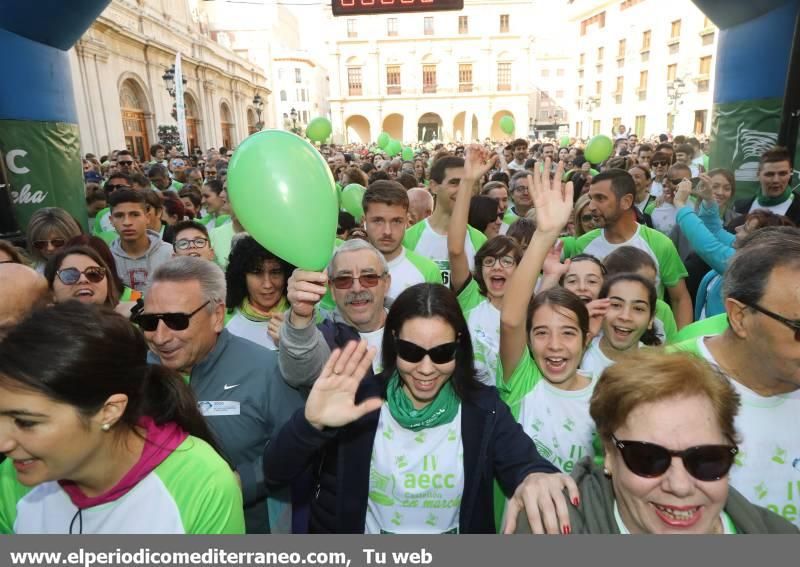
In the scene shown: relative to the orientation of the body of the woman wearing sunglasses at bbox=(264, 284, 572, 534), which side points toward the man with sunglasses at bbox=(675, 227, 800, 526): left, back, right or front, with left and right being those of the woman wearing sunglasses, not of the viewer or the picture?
left

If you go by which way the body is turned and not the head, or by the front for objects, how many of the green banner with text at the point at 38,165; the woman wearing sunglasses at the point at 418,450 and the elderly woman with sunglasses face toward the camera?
3

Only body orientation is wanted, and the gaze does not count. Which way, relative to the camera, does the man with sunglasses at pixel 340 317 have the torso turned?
toward the camera

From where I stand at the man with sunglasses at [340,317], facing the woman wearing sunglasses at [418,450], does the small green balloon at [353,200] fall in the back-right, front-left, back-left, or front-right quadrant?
back-left

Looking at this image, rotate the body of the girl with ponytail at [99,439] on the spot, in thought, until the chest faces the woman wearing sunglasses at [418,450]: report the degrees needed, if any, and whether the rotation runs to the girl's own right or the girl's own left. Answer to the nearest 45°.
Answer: approximately 135° to the girl's own left

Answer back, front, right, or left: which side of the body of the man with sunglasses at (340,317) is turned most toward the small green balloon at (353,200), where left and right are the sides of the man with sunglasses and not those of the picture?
back

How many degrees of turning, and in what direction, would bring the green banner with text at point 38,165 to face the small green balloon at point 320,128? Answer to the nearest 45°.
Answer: approximately 135° to its left

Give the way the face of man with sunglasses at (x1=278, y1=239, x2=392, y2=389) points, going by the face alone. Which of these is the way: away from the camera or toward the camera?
toward the camera

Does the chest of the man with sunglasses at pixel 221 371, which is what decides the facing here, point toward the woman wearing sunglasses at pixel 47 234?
no

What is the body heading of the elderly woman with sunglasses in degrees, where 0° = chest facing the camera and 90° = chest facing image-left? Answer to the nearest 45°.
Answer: approximately 0°

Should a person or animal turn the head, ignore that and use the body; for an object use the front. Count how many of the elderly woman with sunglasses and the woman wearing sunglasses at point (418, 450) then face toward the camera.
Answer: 2

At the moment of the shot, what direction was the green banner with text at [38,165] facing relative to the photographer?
facing the viewer

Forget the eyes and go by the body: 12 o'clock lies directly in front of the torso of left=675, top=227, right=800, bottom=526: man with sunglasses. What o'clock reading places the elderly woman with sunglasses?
The elderly woman with sunglasses is roughly at 2 o'clock from the man with sunglasses.

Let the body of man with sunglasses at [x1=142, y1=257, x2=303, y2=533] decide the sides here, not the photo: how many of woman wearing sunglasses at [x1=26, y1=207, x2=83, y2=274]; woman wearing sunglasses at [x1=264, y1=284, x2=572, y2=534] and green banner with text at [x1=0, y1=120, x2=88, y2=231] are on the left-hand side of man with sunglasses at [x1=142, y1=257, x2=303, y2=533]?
1

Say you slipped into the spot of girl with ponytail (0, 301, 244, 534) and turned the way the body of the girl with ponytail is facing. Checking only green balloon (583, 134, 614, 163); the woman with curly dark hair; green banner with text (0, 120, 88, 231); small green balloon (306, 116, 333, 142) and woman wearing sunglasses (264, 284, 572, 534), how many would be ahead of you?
0

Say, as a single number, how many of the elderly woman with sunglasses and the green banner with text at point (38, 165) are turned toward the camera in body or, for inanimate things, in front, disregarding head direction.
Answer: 2

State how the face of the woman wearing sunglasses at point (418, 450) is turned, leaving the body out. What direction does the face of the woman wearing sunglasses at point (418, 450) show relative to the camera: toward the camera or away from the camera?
toward the camera

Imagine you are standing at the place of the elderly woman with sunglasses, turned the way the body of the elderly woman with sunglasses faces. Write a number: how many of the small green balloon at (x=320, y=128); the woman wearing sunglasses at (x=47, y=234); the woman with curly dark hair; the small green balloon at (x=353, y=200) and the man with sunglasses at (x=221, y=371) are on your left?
0
